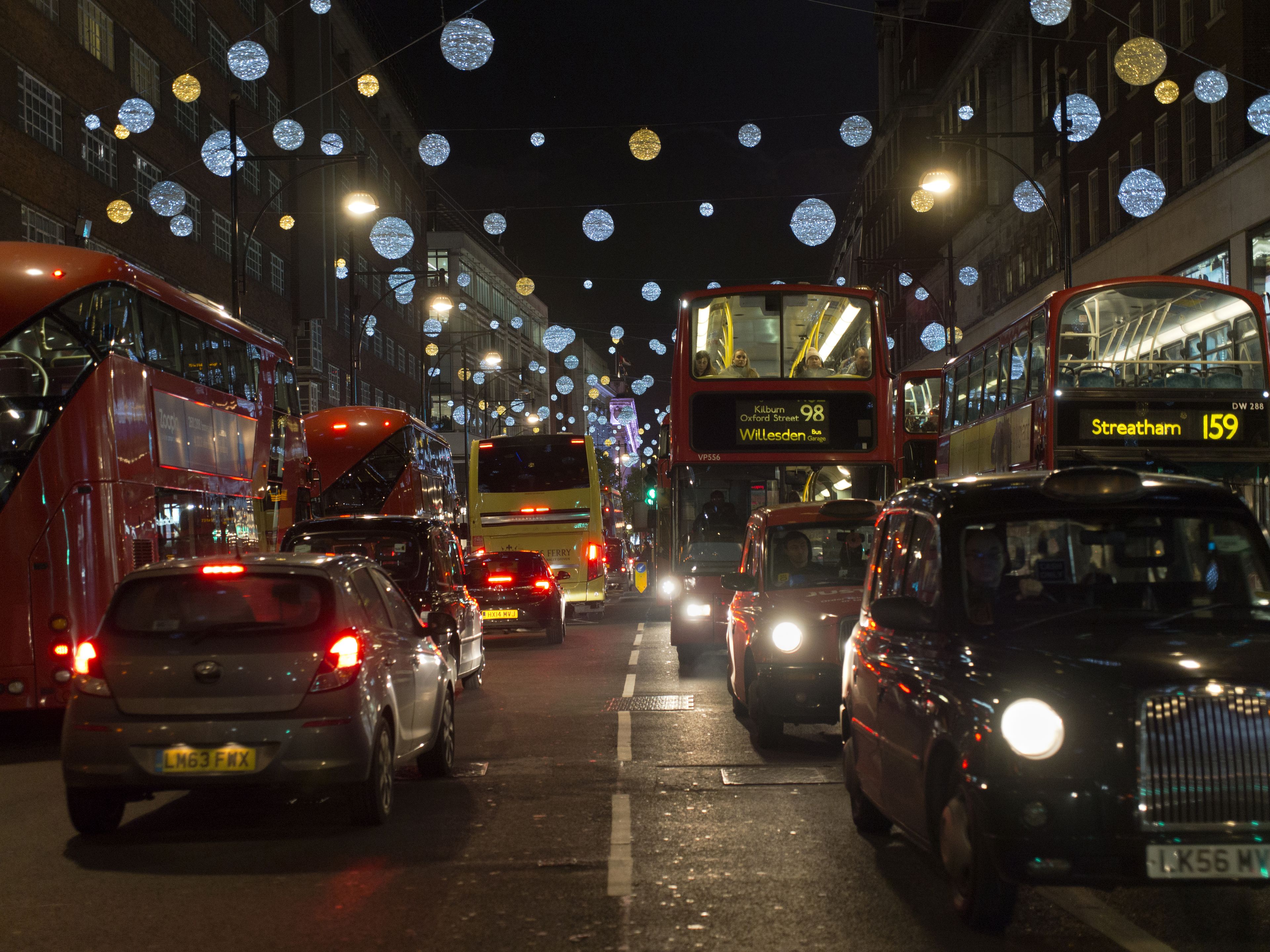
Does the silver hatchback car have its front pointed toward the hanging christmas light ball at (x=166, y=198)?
yes

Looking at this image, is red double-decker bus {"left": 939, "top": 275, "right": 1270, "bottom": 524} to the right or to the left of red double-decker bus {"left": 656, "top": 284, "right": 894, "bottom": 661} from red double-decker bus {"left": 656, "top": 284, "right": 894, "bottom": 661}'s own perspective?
on its left

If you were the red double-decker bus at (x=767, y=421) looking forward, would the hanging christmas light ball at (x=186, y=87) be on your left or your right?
on your right

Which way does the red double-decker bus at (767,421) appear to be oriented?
toward the camera

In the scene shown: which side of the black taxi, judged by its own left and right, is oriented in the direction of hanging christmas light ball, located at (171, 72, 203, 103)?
back

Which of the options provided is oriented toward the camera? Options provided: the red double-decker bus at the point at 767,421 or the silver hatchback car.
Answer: the red double-decker bus

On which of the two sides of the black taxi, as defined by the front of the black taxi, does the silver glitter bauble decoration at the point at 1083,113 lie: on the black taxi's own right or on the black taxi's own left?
on the black taxi's own left

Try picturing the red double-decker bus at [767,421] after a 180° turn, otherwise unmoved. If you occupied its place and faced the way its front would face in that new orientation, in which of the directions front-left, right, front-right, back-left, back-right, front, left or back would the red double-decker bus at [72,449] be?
back-left

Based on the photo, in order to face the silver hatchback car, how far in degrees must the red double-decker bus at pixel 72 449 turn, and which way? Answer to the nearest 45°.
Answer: approximately 135° to its right

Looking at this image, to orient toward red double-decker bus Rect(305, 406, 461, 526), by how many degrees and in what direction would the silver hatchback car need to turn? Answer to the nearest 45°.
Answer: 0° — it already faces it

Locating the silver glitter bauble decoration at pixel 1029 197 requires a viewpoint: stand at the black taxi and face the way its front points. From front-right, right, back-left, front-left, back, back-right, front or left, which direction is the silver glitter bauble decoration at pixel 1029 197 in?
back-left

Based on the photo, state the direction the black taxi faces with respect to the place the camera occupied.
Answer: facing the viewer and to the right of the viewer

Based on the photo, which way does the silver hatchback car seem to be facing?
away from the camera

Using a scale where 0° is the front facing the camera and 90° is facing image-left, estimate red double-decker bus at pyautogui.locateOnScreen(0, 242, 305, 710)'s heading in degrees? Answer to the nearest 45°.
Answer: approximately 225°

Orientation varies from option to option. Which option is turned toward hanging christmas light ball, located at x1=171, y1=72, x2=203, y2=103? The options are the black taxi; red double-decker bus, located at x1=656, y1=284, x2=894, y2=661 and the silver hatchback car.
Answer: the silver hatchback car

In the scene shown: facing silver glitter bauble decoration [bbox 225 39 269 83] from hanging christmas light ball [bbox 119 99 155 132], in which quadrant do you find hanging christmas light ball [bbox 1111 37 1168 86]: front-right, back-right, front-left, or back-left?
front-left
